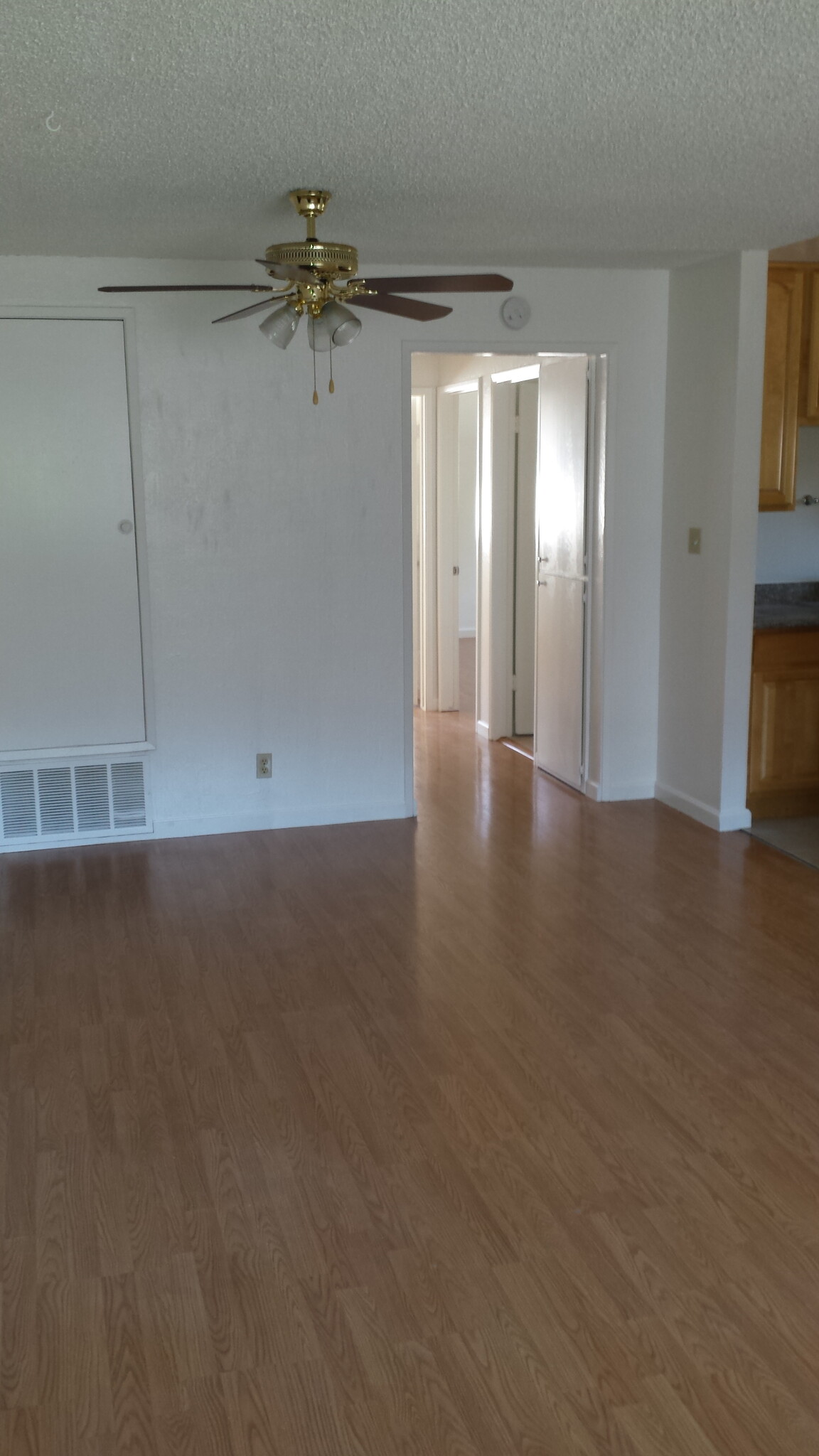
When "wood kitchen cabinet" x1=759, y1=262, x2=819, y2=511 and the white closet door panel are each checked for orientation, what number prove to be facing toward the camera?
2

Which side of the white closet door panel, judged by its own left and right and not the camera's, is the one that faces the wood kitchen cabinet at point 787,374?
left

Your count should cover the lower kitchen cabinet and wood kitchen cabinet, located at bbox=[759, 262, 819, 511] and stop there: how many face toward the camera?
2

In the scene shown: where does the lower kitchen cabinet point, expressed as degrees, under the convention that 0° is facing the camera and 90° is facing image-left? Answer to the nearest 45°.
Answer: approximately 0°

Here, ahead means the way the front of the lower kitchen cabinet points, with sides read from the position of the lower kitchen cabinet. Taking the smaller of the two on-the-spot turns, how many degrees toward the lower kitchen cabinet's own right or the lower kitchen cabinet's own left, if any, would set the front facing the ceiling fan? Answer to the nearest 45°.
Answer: approximately 45° to the lower kitchen cabinet's own right

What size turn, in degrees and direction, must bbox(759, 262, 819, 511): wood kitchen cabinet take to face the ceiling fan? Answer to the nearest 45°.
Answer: approximately 45° to its right

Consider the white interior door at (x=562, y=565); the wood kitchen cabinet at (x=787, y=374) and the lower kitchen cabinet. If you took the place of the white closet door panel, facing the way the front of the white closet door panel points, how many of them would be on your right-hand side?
0

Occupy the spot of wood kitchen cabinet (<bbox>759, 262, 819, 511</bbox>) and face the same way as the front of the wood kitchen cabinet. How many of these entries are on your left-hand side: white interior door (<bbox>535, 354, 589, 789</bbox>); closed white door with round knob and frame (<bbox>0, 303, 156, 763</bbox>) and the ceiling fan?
0

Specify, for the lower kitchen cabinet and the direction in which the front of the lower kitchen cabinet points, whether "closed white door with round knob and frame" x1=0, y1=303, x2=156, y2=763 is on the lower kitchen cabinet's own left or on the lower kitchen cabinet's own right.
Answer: on the lower kitchen cabinet's own right

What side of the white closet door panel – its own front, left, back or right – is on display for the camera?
front

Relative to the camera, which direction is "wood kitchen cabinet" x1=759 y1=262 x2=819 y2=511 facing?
toward the camera

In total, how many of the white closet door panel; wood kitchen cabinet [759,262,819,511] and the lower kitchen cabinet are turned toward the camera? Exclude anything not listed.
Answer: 3

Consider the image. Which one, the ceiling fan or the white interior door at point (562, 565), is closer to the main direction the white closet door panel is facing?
the ceiling fan

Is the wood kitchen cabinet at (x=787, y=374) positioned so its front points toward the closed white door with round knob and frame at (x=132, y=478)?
no

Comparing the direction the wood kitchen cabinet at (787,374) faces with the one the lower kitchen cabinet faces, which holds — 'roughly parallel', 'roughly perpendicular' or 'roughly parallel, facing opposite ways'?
roughly parallel
